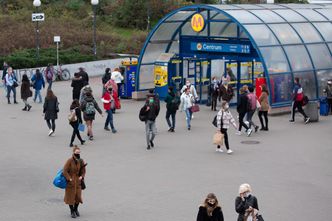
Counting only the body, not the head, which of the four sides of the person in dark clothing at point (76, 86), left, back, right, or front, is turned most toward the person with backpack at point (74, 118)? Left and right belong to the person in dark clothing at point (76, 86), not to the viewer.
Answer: back

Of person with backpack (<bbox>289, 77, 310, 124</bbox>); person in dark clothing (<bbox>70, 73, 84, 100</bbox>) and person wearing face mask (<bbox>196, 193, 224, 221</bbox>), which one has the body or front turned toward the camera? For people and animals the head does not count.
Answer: the person wearing face mask

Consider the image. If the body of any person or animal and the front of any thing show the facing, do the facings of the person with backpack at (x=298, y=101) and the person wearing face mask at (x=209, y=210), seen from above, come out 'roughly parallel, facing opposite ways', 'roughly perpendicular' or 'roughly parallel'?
roughly perpendicular

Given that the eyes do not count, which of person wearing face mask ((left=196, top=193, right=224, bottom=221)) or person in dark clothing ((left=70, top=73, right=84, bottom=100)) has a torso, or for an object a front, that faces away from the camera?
the person in dark clothing

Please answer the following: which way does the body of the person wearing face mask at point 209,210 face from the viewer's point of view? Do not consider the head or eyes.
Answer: toward the camera

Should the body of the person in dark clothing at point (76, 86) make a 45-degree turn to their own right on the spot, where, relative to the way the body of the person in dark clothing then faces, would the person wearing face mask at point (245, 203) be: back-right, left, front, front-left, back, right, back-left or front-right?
back-right

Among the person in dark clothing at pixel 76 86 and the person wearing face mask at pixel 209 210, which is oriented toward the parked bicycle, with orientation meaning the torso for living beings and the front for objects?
the person in dark clothing

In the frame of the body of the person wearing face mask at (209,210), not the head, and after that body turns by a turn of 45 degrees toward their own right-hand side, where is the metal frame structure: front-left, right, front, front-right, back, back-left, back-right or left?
back-right

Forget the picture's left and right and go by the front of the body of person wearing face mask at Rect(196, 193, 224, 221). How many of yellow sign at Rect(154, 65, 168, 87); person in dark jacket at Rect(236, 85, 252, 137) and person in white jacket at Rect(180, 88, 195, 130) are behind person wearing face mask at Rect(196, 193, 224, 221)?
3

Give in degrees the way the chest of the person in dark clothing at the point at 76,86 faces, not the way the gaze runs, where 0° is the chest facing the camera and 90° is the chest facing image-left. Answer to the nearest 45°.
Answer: approximately 180°
